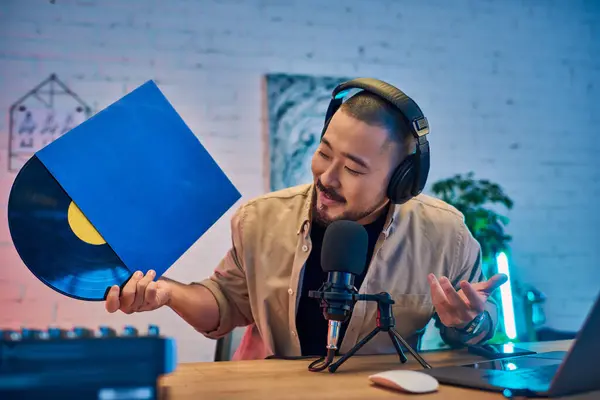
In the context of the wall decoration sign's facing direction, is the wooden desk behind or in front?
in front

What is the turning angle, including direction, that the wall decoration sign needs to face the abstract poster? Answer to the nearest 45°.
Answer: approximately 90° to its left

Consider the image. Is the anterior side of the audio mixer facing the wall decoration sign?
yes

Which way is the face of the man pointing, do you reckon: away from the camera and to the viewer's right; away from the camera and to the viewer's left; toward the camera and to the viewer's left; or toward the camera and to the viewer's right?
toward the camera and to the viewer's left

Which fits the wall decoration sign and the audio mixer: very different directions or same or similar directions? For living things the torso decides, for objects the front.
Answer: very different directions

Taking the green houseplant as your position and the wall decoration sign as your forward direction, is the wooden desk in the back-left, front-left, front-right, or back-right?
front-left

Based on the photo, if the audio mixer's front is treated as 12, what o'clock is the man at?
The man is roughly at 1 o'clock from the audio mixer.

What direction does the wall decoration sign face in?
toward the camera

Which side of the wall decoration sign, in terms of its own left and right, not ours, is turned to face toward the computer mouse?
front

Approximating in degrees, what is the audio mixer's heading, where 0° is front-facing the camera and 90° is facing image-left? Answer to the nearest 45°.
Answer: approximately 180°
